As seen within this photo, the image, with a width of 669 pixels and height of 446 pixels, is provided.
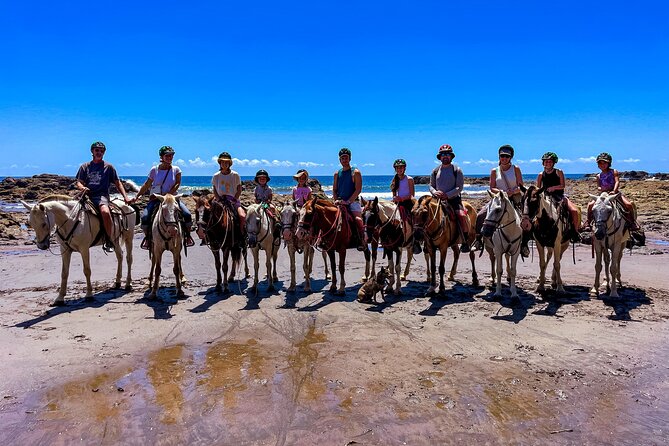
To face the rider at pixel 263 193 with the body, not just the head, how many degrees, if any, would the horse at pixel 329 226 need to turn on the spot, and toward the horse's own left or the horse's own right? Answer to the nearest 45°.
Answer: approximately 90° to the horse's own right

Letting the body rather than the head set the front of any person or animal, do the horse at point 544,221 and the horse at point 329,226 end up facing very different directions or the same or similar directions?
same or similar directions

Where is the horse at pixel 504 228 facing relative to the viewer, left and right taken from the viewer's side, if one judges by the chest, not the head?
facing the viewer

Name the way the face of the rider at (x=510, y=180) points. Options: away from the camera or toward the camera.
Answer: toward the camera

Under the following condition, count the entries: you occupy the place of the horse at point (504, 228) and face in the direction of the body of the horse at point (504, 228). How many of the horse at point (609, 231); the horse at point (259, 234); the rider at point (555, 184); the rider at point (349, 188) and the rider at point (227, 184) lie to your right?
3

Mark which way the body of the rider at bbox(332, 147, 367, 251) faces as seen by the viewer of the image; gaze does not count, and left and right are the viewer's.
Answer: facing the viewer and to the left of the viewer

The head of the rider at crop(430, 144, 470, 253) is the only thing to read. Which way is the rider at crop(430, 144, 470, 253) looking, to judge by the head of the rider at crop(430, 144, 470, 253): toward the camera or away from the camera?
toward the camera

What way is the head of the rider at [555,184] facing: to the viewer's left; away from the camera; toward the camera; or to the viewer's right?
toward the camera

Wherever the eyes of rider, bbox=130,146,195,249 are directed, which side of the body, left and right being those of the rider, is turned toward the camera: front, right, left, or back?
front

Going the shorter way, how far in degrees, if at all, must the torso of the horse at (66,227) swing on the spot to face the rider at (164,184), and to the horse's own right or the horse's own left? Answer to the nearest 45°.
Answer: approximately 135° to the horse's own left

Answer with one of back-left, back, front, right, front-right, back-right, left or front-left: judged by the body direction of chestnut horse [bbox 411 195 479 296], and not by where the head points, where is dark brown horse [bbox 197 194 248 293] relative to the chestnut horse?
front-right

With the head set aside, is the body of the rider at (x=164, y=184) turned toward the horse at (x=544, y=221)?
no

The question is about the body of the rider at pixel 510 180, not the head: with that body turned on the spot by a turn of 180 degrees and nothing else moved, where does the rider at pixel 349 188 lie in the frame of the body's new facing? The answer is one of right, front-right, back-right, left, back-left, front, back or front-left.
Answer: left

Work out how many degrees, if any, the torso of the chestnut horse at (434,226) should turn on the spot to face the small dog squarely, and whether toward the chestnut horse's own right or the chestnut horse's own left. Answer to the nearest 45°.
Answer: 0° — it already faces it

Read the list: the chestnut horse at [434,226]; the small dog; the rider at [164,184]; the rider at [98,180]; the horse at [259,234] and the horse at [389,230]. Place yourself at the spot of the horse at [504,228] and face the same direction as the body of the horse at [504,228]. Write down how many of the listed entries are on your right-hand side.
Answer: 6

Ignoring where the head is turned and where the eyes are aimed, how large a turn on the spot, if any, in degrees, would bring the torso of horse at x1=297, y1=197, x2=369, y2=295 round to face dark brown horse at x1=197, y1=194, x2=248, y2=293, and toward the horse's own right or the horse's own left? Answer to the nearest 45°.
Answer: approximately 45° to the horse's own right

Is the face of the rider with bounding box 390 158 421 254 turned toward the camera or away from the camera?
toward the camera
